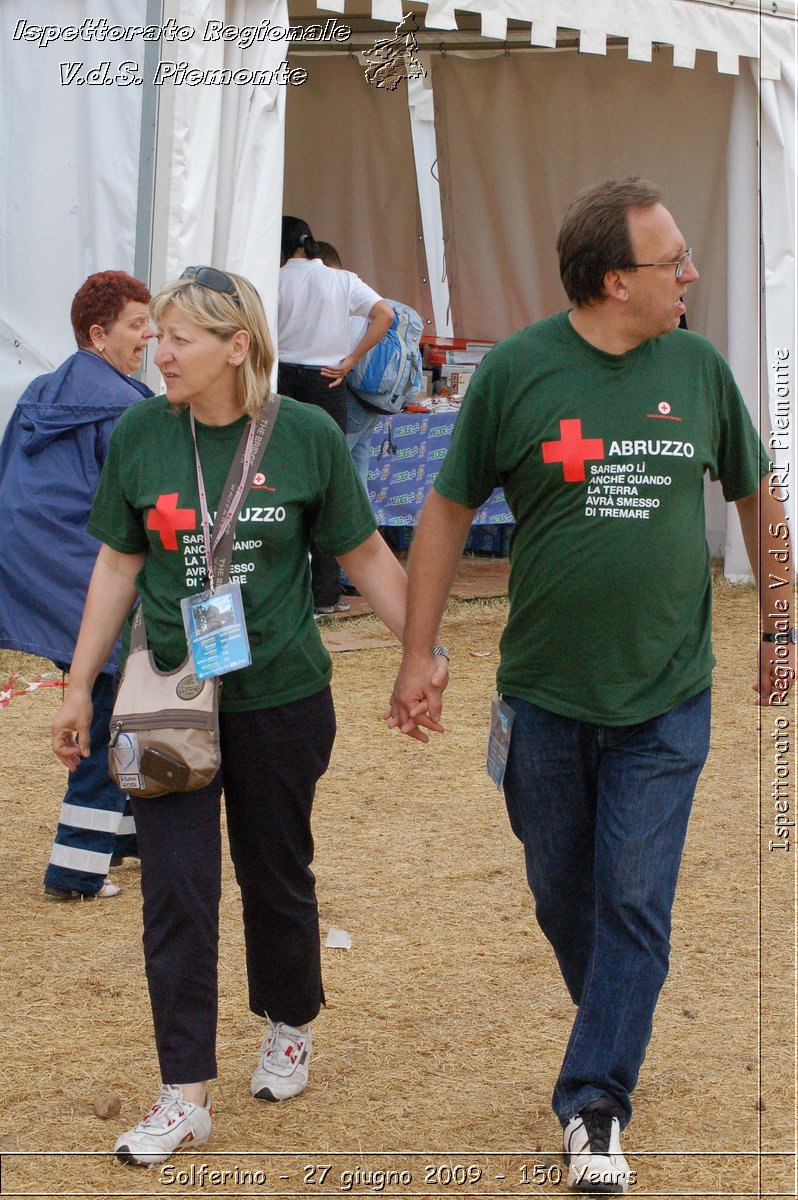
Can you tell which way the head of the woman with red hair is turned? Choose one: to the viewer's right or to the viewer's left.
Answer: to the viewer's right

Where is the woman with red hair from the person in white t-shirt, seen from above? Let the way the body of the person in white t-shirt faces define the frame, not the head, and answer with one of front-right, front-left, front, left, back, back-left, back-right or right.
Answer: back

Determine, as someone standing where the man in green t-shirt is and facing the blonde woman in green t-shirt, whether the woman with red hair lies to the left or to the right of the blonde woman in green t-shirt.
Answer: right

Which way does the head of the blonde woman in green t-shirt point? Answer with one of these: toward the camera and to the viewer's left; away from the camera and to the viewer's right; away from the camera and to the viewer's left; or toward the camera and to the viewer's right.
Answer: toward the camera and to the viewer's left

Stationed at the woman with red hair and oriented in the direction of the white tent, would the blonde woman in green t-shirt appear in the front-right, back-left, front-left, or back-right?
back-right

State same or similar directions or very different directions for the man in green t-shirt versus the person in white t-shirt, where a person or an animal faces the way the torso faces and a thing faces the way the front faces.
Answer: very different directions

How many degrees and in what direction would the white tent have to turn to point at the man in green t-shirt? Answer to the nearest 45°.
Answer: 0° — it already faces them

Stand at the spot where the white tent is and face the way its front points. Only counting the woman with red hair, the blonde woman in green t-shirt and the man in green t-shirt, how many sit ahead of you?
3

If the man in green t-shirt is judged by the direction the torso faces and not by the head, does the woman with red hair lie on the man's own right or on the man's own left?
on the man's own right

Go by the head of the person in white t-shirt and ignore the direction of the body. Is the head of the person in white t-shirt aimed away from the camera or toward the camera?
away from the camera

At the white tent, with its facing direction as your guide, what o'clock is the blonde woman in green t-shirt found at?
The blonde woman in green t-shirt is roughly at 12 o'clock from the white tent.

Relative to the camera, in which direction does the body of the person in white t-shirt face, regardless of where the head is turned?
away from the camera

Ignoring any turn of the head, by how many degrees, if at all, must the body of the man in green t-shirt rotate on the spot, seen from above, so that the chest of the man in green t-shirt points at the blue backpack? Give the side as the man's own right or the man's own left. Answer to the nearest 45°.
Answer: approximately 180°

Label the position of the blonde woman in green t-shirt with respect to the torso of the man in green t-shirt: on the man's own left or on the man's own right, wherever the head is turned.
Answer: on the man's own right

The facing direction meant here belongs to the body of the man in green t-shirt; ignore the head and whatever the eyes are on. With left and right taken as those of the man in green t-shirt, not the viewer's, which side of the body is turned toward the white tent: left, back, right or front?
back

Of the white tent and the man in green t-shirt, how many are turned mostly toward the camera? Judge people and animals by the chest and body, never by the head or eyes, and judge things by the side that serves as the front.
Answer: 2

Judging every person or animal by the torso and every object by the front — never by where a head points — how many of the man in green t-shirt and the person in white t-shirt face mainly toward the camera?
1

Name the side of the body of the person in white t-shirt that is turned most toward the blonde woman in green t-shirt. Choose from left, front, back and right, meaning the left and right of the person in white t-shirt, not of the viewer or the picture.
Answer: back
